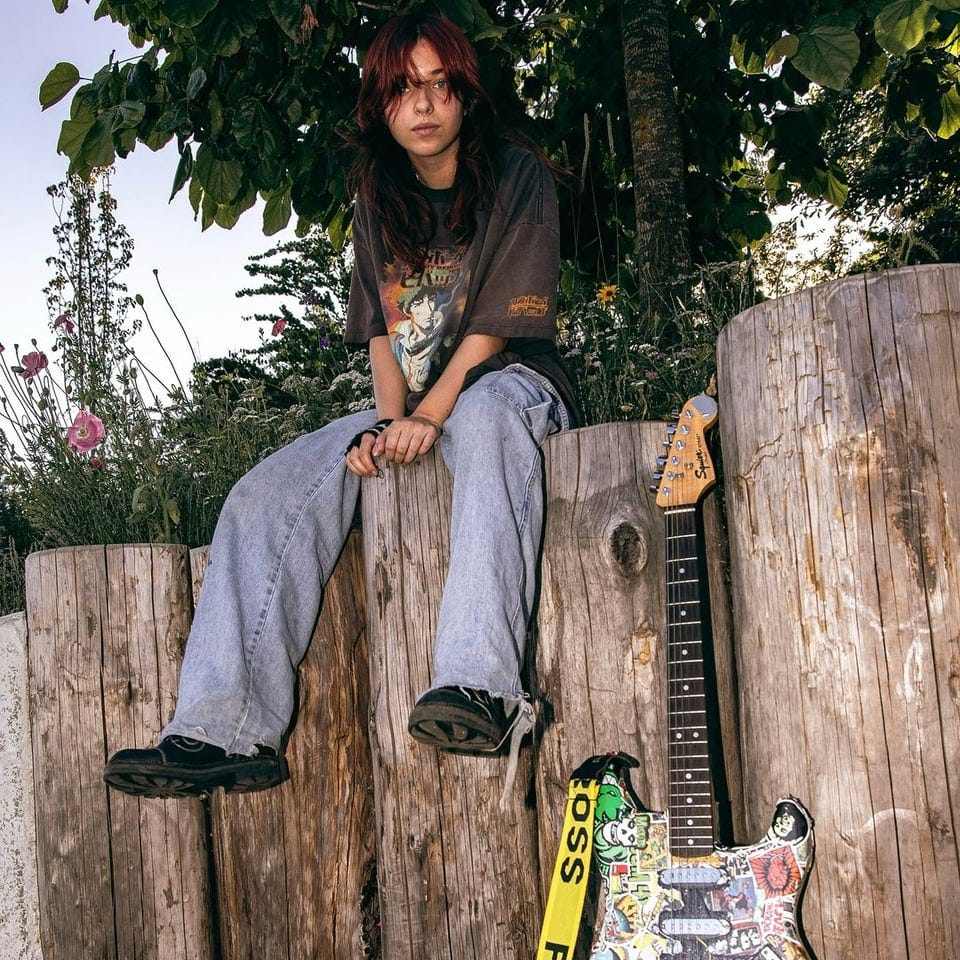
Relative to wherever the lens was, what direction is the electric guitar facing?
facing the viewer

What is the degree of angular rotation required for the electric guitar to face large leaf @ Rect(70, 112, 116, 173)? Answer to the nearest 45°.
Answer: approximately 135° to its right

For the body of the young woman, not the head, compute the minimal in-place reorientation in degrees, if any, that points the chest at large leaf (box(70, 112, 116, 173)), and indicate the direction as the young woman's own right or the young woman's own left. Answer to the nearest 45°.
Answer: approximately 90° to the young woman's own right

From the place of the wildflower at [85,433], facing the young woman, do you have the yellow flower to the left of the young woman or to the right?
left

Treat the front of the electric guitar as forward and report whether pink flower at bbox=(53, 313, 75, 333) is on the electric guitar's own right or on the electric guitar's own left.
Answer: on the electric guitar's own right

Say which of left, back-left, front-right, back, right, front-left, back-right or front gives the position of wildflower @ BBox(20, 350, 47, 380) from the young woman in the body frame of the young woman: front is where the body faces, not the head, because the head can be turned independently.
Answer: right

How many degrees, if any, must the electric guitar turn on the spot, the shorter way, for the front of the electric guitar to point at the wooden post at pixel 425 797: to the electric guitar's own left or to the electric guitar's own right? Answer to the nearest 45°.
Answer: approximately 135° to the electric guitar's own right

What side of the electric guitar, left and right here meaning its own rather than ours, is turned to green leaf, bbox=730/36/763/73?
back

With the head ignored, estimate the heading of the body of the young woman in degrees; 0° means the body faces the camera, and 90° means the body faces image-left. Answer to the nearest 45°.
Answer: approximately 45°

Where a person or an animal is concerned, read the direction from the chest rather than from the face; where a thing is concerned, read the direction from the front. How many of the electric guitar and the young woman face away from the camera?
0

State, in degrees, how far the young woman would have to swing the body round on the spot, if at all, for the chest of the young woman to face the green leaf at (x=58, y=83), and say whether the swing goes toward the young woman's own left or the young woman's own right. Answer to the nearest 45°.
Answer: approximately 90° to the young woman's own right
